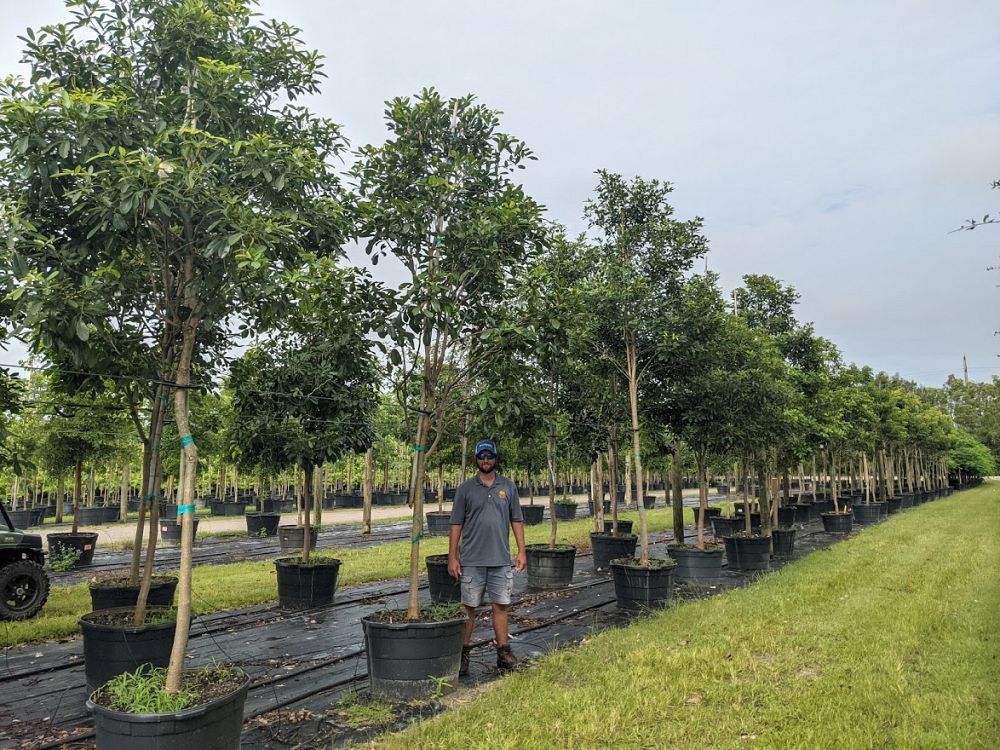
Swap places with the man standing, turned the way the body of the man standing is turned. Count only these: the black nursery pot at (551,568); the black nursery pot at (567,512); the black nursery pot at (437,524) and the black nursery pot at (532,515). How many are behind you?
4

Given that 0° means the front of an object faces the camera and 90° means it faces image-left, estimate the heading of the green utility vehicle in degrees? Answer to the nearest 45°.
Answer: approximately 270°

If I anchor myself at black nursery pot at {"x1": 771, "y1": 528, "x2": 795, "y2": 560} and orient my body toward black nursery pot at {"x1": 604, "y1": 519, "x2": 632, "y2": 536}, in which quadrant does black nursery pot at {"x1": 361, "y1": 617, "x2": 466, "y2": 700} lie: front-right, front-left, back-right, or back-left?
back-left

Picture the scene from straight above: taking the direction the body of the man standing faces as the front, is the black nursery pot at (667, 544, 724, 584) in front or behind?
behind

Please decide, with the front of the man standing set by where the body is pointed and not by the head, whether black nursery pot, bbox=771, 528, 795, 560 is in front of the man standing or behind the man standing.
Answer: behind

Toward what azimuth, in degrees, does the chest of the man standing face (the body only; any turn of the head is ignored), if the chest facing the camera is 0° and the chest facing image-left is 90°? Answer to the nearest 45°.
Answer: approximately 0°

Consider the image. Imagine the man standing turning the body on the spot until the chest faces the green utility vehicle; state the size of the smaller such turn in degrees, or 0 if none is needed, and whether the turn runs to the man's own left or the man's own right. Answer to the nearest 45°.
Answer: approximately 135° to the man's own right
